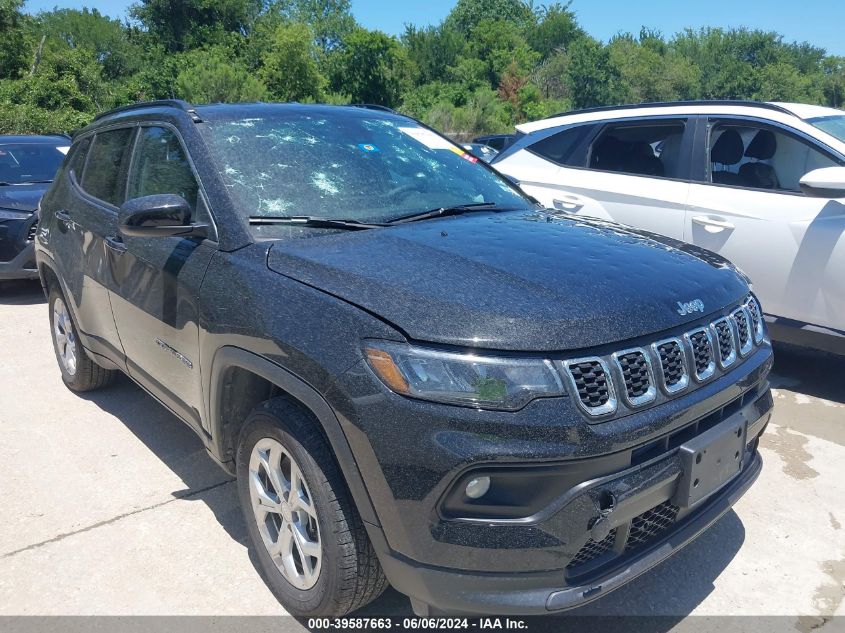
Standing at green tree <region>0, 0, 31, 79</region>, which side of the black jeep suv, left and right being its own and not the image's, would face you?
back

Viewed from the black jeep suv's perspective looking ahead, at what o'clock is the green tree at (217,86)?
The green tree is roughly at 7 o'clock from the black jeep suv.

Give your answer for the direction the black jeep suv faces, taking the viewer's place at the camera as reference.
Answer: facing the viewer and to the right of the viewer

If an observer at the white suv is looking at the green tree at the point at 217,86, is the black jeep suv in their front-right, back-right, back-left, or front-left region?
back-left

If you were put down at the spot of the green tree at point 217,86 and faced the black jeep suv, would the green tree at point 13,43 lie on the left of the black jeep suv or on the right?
right

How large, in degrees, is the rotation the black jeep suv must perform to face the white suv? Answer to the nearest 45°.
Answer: approximately 90° to its left
